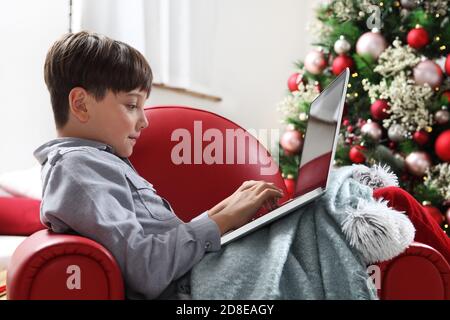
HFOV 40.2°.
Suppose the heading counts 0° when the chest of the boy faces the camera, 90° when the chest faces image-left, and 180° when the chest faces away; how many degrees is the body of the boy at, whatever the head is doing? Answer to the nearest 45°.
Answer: approximately 270°

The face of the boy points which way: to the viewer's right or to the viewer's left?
to the viewer's right
